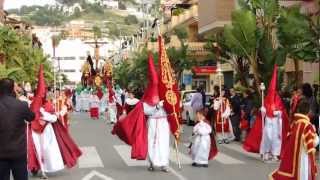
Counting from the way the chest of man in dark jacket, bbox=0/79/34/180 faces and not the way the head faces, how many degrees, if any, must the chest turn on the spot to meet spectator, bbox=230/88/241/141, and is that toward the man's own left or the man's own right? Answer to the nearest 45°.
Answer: approximately 45° to the man's own right

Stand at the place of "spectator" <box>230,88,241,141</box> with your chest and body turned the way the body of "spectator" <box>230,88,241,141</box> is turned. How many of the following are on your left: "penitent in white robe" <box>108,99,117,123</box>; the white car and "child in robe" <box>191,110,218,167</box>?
1

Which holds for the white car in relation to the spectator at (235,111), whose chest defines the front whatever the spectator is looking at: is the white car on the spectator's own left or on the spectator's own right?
on the spectator's own right

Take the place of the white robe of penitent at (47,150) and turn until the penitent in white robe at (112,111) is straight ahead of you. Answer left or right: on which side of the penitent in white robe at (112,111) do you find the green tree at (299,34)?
right

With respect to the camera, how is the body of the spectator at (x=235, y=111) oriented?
to the viewer's left

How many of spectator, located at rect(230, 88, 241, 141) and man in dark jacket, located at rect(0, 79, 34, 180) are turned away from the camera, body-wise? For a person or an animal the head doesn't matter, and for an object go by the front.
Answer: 1

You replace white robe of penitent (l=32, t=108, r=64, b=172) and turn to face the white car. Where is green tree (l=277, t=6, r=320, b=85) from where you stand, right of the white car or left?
right

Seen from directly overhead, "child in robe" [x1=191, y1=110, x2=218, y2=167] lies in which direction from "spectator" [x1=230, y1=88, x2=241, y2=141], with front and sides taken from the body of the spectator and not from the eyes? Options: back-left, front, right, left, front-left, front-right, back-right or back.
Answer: left

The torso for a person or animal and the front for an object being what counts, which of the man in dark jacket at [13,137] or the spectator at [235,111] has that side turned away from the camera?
the man in dark jacket

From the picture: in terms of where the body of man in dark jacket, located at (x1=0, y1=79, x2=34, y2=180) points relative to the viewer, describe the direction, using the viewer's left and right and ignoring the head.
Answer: facing away from the viewer
